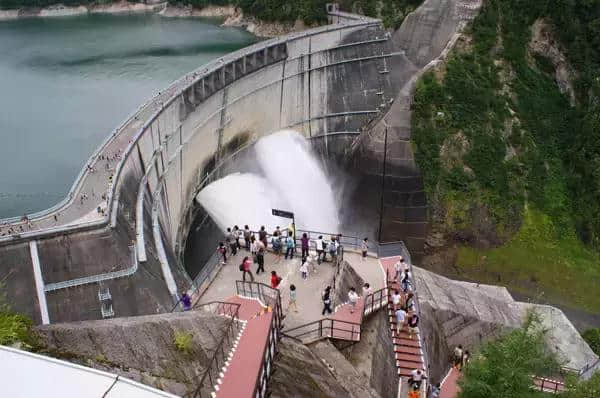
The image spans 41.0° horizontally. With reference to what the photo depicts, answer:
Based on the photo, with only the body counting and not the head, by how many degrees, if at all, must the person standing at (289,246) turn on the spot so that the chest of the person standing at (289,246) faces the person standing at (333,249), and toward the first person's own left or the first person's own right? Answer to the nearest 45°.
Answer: approximately 90° to the first person's own right

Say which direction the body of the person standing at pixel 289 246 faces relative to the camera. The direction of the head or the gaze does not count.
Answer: away from the camera

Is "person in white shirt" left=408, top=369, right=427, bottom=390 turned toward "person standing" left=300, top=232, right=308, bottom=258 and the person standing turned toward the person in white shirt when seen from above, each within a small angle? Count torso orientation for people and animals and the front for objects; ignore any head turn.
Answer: no

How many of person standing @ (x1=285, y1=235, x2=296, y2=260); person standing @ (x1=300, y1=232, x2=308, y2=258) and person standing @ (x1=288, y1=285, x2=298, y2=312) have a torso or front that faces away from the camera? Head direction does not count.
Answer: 3

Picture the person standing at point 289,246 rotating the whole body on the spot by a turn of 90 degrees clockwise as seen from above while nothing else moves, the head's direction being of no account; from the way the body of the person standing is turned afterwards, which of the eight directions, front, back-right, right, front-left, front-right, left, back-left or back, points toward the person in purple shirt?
back-right

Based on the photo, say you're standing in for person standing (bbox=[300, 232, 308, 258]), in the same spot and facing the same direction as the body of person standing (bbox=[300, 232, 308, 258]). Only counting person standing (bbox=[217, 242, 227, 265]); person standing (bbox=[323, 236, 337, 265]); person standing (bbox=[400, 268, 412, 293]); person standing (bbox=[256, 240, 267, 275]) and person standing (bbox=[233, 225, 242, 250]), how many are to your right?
2

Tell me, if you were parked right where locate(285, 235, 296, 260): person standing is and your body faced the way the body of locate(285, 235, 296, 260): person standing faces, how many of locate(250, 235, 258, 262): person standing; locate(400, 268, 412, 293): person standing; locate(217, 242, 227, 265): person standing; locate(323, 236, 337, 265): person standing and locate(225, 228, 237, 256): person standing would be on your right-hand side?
2

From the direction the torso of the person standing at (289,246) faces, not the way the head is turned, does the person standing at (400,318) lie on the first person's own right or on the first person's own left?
on the first person's own right

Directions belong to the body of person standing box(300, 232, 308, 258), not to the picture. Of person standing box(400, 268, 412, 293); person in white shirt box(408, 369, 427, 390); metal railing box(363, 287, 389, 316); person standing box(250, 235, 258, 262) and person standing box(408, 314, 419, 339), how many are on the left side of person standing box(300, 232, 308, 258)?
1

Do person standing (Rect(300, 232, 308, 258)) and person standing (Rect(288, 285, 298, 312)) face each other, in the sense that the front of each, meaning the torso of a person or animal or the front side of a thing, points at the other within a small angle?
no

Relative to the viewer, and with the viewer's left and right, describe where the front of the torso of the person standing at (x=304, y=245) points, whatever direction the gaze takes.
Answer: facing away from the viewer
